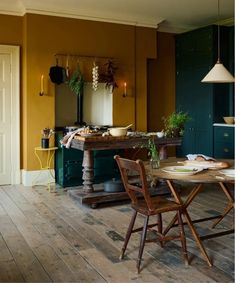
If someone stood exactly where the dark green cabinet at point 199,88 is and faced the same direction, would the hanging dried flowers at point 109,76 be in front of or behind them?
in front

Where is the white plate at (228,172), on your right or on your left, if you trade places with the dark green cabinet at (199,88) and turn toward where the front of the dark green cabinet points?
on your left

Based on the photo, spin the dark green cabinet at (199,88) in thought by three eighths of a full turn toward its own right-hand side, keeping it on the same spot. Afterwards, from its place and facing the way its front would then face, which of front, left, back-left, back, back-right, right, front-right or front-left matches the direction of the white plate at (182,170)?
back

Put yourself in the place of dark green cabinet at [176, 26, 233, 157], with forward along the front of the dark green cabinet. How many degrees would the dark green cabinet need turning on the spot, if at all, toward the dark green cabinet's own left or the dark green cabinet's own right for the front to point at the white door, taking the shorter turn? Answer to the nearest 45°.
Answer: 0° — it already faces it

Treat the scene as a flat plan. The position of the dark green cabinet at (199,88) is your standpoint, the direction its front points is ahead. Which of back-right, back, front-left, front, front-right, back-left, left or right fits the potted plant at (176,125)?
front-left

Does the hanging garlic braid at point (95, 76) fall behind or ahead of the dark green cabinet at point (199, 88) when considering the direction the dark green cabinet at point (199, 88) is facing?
ahead

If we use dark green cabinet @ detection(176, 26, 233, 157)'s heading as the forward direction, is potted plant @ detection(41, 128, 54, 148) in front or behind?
in front

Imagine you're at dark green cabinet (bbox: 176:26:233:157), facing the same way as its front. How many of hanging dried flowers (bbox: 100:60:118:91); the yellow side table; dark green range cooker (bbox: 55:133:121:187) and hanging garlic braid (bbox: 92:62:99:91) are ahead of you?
4
